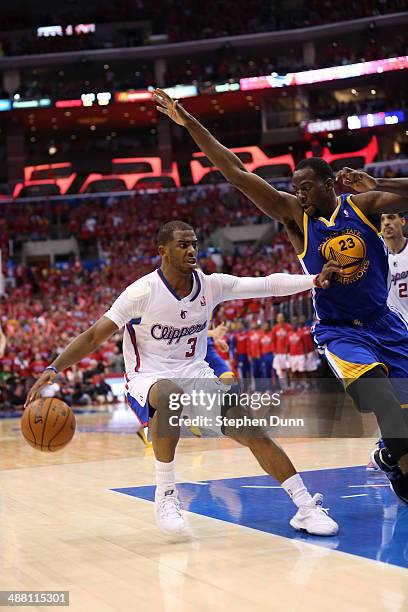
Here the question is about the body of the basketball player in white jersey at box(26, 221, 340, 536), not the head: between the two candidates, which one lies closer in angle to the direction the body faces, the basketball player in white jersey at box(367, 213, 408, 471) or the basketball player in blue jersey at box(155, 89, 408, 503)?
the basketball player in blue jersey

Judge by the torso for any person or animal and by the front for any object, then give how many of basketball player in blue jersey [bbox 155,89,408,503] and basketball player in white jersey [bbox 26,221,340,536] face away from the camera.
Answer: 0

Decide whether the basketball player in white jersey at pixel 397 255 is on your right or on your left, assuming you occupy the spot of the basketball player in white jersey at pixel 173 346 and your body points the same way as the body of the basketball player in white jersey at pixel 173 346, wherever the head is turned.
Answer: on your left

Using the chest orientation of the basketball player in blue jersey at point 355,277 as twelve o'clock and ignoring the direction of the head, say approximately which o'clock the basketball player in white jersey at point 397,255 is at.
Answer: The basketball player in white jersey is roughly at 5 o'clock from the basketball player in blue jersey.

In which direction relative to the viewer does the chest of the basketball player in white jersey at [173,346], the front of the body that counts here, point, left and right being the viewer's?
facing the viewer and to the right of the viewer

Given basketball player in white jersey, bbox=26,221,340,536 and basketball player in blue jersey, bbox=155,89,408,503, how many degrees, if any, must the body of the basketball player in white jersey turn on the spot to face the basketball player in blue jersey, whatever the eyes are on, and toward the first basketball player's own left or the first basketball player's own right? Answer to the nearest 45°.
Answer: approximately 45° to the first basketball player's own left

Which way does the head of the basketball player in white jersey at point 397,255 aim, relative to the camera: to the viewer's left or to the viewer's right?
to the viewer's left

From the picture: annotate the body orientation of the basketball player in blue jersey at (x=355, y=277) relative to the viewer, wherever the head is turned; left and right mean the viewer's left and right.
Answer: facing the viewer and to the left of the viewer
